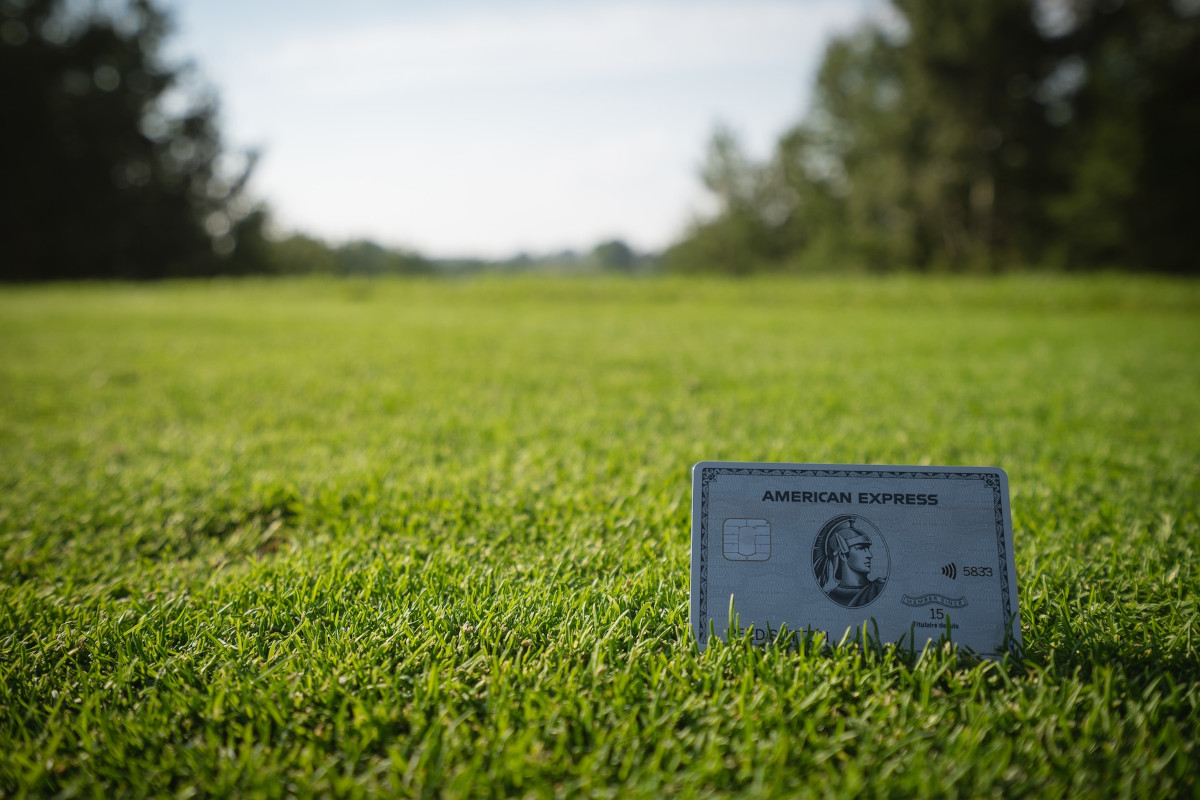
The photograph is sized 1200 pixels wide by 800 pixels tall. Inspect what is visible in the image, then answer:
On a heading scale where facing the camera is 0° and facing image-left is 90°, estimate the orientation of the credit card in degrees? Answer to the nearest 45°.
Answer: approximately 0°
